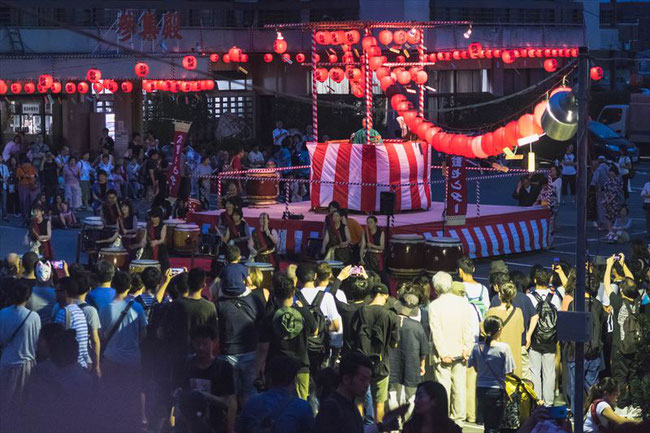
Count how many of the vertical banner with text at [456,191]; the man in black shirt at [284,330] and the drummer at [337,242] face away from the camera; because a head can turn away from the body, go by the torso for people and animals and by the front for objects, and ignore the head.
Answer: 1

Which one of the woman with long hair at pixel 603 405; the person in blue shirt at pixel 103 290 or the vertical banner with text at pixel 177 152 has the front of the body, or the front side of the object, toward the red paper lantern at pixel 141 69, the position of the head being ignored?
the person in blue shirt

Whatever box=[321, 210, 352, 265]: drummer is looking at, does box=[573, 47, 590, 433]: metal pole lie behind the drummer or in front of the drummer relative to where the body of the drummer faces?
in front

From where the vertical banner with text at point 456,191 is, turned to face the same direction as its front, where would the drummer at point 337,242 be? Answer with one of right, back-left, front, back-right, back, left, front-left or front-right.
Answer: front-right

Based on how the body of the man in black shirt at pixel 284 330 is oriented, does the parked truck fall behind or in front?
in front

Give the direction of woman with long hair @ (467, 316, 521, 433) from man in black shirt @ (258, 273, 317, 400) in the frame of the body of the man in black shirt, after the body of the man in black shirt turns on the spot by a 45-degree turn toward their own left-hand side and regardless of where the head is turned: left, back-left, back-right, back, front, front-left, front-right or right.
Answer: back-right

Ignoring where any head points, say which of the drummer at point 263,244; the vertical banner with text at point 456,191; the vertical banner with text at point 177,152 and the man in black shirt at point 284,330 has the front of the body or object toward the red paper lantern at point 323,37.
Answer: the man in black shirt

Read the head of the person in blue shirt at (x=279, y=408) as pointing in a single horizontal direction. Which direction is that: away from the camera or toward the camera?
away from the camera

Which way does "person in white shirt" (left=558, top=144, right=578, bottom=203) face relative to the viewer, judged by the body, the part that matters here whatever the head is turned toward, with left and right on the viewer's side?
facing the viewer and to the left of the viewer

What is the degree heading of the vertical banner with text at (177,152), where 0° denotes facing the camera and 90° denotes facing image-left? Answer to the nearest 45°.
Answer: approximately 0°

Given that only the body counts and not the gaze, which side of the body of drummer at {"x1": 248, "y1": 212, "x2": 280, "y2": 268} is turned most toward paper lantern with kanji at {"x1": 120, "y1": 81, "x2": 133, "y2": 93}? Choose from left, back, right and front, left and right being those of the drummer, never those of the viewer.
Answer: back

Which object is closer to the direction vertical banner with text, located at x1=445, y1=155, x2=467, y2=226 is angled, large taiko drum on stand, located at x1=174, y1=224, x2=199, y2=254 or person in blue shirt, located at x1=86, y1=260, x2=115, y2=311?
the person in blue shirt

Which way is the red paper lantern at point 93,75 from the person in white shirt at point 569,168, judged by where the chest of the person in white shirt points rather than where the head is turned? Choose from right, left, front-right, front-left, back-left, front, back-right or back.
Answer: front-right
